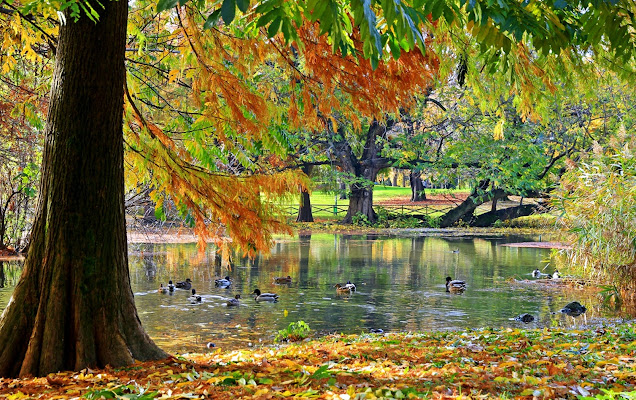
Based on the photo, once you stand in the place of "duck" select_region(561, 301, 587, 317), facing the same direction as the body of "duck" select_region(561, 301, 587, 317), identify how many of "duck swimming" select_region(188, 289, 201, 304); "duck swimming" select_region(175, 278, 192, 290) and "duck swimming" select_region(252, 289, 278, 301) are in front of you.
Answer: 3

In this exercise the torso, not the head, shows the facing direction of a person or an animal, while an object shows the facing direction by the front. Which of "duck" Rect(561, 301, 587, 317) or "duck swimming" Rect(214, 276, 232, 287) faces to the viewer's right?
the duck swimming

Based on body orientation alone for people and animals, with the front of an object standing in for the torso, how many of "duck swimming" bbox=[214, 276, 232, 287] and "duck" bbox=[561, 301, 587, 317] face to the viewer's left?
1

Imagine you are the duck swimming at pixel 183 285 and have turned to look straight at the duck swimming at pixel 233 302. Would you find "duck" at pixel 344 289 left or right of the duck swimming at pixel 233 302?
left

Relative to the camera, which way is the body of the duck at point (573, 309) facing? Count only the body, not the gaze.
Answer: to the viewer's left

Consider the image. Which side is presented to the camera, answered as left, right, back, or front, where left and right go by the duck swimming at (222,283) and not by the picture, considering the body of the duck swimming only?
right
